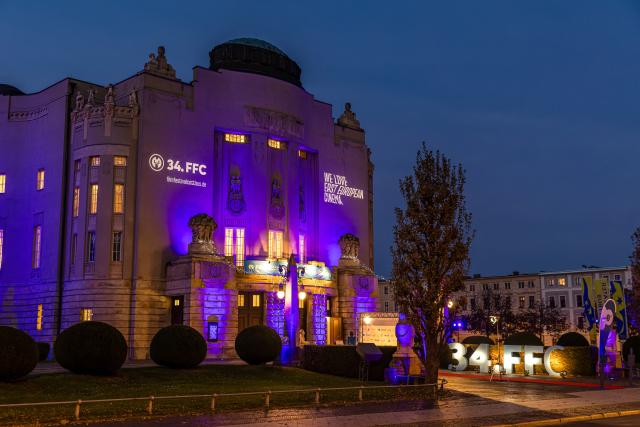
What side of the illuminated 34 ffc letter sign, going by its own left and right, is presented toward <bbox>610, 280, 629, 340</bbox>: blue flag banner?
left

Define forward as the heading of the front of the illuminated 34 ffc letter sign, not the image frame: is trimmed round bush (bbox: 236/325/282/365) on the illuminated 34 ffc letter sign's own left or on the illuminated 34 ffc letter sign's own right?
on the illuminated 34 ffc letter sign's own right

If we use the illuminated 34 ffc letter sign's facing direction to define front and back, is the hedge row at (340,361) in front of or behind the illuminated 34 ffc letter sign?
in front

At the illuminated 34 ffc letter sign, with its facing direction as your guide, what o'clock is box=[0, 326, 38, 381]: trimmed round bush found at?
The trimmed round bush is roughly at 1 o'clock from the illuminated 34 ffc letter sign.

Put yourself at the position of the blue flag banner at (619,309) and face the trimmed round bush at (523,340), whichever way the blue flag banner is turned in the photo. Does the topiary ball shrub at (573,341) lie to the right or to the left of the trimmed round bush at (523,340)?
right

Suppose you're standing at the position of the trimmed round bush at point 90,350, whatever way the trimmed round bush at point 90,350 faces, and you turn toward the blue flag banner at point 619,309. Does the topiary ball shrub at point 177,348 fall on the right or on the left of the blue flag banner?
left

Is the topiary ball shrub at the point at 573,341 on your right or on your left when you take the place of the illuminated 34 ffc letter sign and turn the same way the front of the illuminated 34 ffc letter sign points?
on your left

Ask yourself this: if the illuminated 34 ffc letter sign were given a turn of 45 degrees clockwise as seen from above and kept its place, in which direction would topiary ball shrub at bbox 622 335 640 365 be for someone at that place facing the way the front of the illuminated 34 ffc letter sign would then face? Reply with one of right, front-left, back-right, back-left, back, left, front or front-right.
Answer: back

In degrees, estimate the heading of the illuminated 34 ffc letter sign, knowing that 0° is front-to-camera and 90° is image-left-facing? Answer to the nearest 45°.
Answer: approximately 0°
